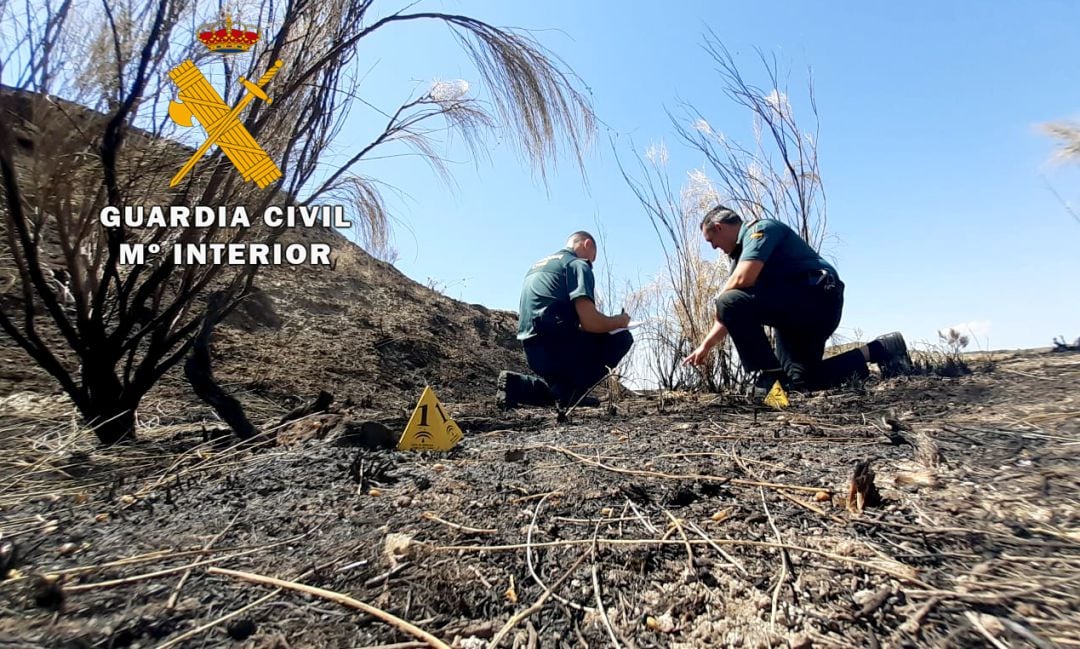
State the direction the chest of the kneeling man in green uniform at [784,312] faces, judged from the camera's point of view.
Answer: to the viewer's left

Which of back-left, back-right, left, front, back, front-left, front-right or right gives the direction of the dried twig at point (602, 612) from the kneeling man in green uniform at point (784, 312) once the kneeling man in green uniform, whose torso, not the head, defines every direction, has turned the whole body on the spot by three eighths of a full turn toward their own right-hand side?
back-right

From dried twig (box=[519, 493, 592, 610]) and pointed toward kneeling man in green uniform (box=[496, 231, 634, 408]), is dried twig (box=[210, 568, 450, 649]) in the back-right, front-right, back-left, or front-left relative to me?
back-left

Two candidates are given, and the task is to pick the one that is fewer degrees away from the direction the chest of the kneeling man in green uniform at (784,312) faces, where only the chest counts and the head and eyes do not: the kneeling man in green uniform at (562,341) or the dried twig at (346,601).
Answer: the kneeling man in green uniform

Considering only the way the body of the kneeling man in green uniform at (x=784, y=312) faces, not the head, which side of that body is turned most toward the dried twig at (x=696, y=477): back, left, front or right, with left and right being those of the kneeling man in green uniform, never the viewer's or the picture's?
left

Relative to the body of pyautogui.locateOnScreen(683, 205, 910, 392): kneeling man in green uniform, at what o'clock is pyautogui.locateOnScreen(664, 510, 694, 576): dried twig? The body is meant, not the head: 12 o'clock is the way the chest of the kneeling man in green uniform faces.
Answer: The dried twig is roughly at 9 o'clock from the kneeling man in green uniform.

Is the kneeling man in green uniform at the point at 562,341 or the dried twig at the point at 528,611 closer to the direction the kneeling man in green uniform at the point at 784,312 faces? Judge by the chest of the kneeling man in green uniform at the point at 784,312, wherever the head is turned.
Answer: the kneeling man in green uniform

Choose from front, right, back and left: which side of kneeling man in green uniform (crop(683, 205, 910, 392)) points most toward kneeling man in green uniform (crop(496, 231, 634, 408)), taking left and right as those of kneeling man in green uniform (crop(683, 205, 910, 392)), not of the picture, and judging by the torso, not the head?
front

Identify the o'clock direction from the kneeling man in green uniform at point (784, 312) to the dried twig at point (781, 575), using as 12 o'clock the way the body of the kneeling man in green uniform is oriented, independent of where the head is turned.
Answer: The dried twig is roughly at 9 o'clock from the kneeling man in green uniform.

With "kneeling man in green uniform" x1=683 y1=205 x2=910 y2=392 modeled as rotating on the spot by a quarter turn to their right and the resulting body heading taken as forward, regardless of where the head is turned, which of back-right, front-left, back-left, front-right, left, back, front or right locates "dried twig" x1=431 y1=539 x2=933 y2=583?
back

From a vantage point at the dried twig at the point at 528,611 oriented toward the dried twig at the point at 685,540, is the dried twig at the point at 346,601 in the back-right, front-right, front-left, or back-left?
back-left

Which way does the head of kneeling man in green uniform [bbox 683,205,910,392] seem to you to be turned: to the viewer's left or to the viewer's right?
to the viewer's left
